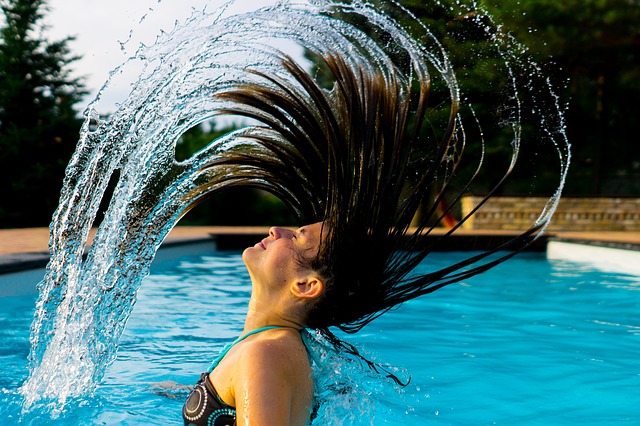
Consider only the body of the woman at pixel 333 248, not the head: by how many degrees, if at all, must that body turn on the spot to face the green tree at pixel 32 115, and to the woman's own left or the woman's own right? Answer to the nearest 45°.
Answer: approximately 45° to the woman's own right

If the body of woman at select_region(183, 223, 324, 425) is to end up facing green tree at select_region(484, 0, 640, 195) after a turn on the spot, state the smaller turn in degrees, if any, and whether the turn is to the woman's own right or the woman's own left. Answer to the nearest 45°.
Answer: approximately 135° to the woman's own right

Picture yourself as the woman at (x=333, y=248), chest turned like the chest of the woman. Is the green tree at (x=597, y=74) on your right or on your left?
on your right

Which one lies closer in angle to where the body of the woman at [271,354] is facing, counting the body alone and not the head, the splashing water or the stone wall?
the splashing water

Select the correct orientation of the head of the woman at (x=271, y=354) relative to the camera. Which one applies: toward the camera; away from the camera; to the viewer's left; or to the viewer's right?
to the viewer's left

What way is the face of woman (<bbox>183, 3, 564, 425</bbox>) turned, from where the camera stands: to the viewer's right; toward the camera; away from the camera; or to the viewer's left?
to the viewer's left

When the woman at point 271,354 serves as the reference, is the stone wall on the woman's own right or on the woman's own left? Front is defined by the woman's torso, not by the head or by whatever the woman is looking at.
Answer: on the woman's own right

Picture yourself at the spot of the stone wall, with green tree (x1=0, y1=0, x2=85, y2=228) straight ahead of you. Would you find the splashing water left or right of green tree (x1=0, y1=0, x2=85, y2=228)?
left

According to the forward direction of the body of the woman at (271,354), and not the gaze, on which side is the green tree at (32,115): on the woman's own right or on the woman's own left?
on the woman's own right

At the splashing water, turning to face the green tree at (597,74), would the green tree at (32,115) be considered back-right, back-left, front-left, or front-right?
front-left

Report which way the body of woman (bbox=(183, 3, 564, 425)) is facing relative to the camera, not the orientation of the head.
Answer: to the viewer's left
